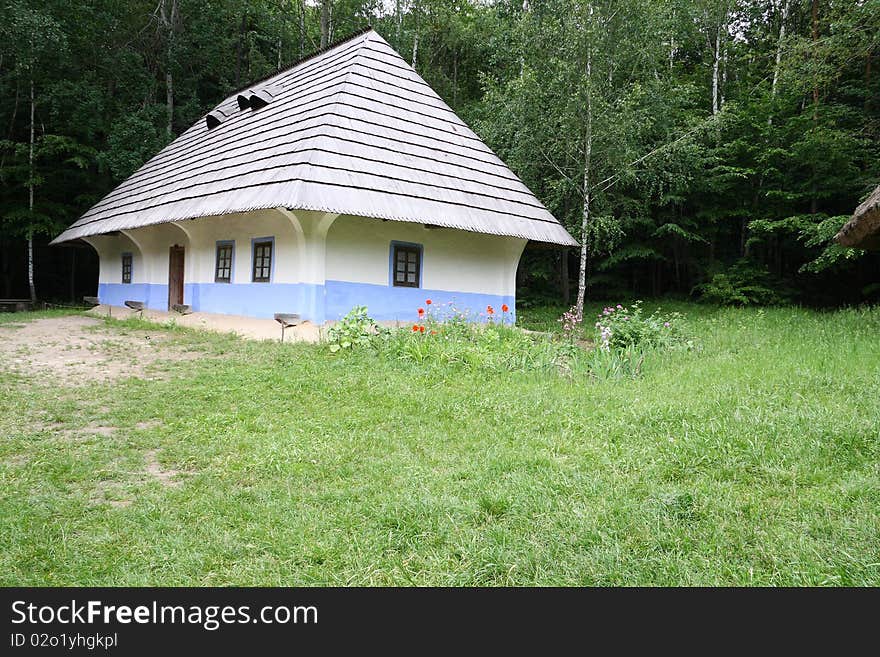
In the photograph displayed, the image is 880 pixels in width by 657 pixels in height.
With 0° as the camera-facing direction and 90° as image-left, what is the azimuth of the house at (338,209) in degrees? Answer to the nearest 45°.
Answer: approximately 45°

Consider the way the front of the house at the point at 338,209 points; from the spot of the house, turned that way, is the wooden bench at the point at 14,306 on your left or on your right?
on your right

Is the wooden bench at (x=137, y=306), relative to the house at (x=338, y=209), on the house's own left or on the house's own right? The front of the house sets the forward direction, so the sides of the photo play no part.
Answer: on the house's own right

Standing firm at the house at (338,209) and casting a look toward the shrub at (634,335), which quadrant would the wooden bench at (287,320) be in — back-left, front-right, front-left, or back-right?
front-right

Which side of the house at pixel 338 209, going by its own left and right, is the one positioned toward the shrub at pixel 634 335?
left

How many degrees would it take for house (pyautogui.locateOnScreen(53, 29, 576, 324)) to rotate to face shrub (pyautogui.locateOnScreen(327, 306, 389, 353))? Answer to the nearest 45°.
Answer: approximately 45° to its left

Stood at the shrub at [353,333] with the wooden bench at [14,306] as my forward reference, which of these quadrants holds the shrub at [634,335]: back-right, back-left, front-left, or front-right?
back-right
